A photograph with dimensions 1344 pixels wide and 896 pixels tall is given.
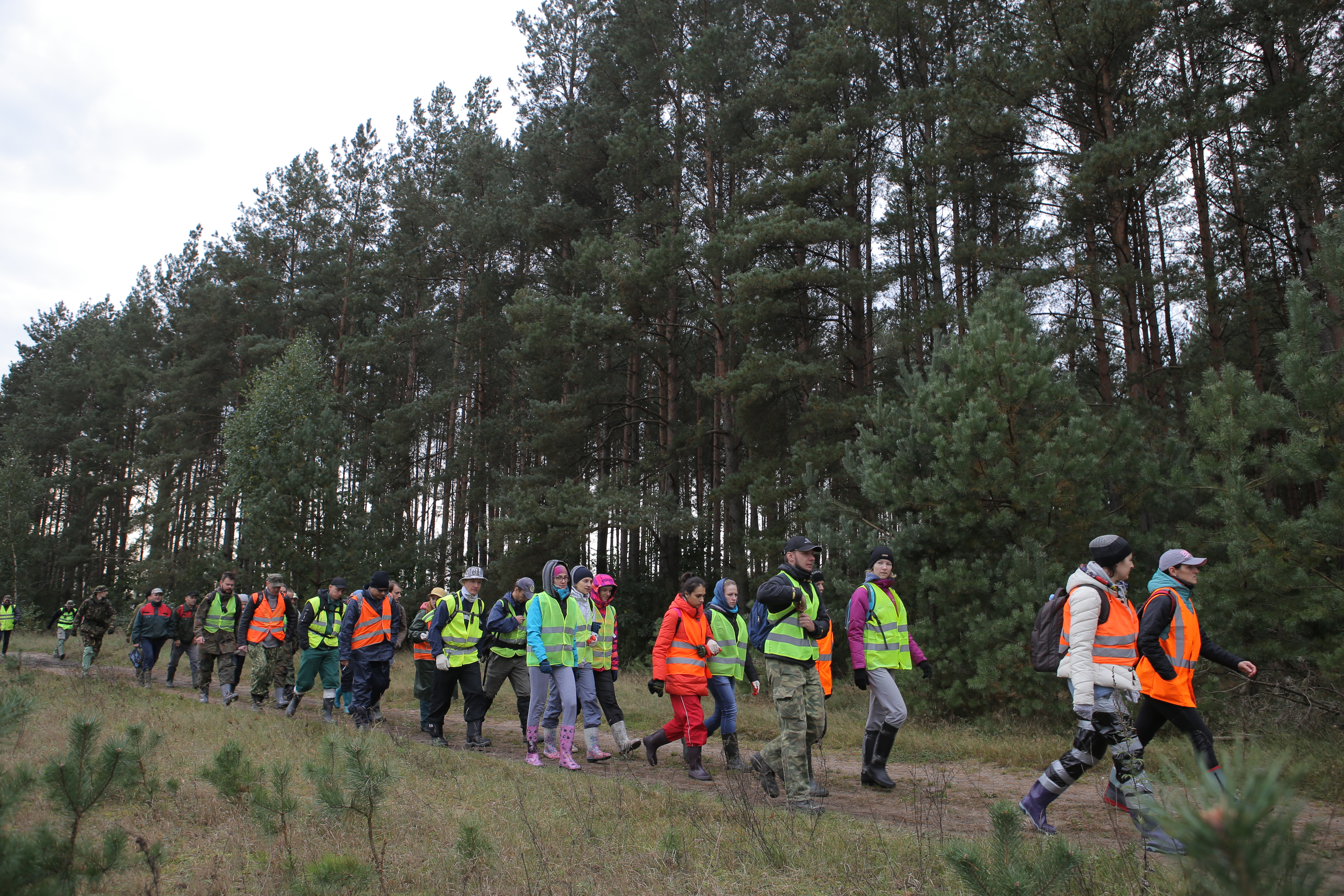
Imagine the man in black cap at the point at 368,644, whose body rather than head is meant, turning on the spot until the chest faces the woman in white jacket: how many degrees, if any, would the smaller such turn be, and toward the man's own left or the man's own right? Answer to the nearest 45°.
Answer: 0° — they already face them

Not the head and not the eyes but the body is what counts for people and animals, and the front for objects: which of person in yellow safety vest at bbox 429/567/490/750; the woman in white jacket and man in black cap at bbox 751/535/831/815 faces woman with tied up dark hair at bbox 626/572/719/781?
the person in yellow safety vest

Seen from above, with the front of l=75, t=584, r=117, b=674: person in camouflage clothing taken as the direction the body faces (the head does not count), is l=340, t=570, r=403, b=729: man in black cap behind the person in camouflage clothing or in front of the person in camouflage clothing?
in front

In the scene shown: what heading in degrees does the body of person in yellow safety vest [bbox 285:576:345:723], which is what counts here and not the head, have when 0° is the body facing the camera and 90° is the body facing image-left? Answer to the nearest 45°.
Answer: approximately 315°

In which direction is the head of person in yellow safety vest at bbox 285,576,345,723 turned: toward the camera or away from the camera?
toward the camera

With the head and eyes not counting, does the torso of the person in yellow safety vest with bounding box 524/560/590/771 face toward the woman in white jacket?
yes

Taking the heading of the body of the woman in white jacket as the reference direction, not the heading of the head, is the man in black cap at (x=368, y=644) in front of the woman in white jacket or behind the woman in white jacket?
behind

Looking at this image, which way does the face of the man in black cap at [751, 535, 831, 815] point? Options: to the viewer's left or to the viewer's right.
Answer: to the viewer's right

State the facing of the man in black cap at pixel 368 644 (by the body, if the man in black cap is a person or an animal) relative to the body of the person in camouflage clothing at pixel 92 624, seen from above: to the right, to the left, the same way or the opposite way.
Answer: the same way

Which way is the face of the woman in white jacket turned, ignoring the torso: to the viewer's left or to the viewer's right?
to the viewer's right

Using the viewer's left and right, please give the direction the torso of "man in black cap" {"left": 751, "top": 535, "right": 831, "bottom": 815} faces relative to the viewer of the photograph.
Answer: facing the viewer and to the right of the viewer

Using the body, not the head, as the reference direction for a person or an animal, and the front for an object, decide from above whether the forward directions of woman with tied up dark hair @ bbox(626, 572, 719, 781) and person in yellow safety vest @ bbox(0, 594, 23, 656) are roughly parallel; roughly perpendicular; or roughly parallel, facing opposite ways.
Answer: roughly parallel

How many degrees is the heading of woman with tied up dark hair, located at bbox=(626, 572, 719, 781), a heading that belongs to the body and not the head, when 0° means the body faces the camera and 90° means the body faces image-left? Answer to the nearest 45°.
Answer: approximately 315°

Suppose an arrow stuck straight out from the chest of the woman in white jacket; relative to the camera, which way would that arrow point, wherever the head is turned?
to the viewer's right

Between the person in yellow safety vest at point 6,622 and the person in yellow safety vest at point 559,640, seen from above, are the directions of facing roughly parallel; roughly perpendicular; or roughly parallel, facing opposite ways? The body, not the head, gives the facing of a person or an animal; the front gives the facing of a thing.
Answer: roughly parallel

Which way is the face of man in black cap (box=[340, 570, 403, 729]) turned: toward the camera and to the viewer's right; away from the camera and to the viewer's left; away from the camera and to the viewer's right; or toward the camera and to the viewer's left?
toward the camera and to the viewer's right

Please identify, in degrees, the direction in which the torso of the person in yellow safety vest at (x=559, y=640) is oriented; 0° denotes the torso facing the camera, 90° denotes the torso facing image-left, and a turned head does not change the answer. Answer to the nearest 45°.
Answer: approximately 315°
